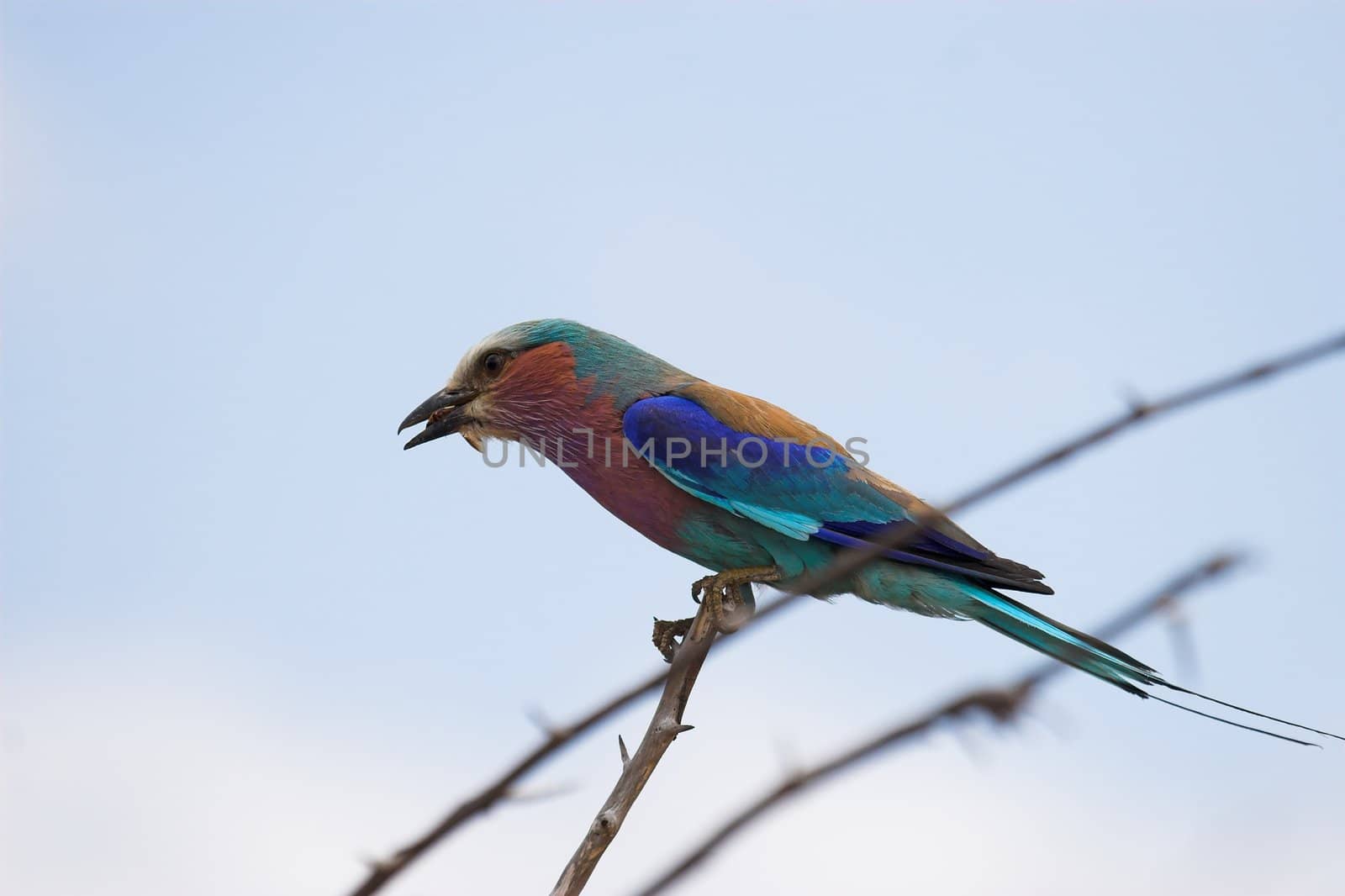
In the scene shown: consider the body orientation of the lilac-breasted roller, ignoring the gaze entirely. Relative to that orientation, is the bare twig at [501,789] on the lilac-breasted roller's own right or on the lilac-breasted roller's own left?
on the lilac-breasted roller's own left

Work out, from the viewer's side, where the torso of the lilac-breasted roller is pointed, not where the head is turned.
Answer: to the viewer's left
